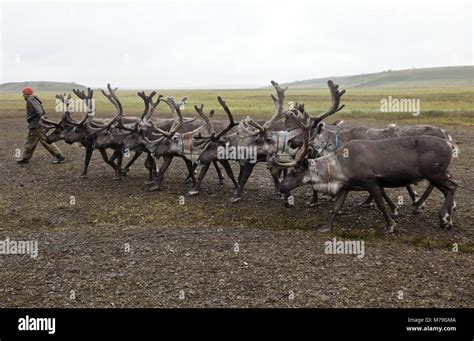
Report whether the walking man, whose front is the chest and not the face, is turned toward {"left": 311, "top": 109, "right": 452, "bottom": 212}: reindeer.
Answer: no

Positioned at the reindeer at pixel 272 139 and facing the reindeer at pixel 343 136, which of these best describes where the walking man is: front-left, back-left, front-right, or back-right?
back-left

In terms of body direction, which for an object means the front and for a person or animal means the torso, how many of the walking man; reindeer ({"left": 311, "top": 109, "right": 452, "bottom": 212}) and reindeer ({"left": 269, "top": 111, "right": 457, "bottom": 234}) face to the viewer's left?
3

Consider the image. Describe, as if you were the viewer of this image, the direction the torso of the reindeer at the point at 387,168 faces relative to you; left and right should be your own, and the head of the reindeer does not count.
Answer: facing to the left of the viewer

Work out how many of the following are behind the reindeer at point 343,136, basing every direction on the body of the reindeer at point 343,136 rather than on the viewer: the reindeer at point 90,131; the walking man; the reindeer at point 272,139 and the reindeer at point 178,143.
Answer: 0

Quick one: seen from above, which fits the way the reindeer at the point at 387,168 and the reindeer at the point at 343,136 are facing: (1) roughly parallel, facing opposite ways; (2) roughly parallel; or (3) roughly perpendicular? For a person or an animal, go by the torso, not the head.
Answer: roughly parallel

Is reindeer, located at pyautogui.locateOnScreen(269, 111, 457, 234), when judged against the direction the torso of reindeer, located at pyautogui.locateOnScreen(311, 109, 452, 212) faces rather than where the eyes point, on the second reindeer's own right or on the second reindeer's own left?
on the second reindeer's own left

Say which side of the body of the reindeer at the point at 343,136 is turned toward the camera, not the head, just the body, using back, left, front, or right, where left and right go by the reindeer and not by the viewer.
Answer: left

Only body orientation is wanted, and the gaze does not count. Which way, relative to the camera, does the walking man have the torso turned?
to the viewer's left

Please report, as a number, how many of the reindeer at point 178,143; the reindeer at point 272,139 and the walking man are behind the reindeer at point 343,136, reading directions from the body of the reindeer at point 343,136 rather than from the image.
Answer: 0

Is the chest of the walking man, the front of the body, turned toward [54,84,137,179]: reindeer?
no

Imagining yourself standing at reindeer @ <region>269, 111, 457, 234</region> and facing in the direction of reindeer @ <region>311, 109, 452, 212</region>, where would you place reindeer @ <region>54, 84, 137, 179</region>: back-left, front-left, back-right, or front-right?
front-left
